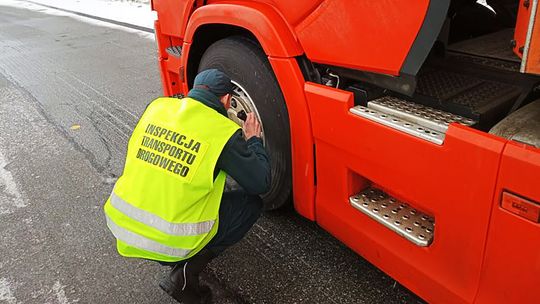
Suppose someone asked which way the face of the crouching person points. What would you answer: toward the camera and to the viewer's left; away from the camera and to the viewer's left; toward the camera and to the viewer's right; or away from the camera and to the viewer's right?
away from the camera and to the viewer's right

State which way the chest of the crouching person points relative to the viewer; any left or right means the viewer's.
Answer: facing away from the viewer and to the right of the viewer
